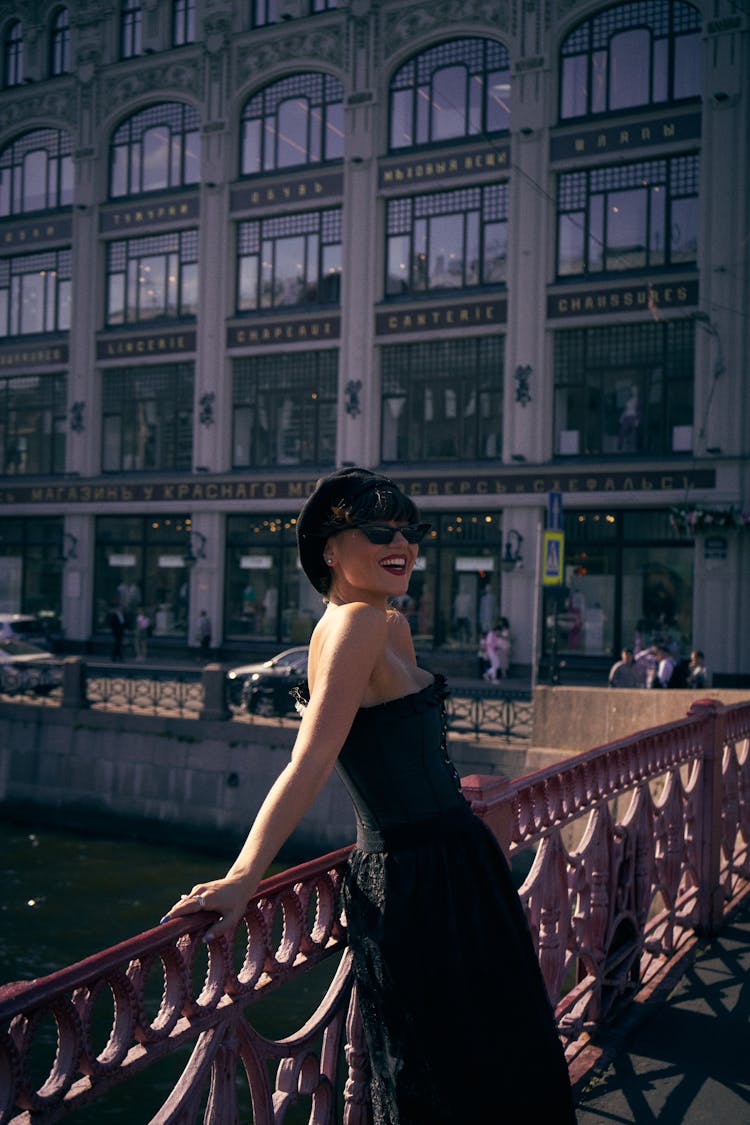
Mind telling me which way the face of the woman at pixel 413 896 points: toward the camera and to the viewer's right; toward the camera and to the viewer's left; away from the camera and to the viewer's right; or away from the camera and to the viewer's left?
toward the camera and to the viewer's right

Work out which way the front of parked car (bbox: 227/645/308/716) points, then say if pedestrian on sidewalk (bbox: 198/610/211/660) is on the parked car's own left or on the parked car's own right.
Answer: on the parked car's own right

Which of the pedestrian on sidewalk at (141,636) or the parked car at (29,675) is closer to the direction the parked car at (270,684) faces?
the parked car

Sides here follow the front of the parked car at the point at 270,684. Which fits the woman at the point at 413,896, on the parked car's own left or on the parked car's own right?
on the parked car's own left

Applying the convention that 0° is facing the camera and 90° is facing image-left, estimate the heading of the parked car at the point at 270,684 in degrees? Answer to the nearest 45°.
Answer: approximately 45°

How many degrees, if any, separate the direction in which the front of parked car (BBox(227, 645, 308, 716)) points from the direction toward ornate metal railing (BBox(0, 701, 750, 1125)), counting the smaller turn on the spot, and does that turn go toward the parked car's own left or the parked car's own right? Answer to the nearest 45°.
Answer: approximately 45° to the parked car's own left

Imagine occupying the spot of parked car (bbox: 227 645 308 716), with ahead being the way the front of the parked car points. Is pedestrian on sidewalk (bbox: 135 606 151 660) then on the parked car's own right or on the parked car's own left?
on the parked car's own right

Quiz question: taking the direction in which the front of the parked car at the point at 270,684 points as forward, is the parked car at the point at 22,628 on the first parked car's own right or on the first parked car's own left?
on the first parked car's own right
